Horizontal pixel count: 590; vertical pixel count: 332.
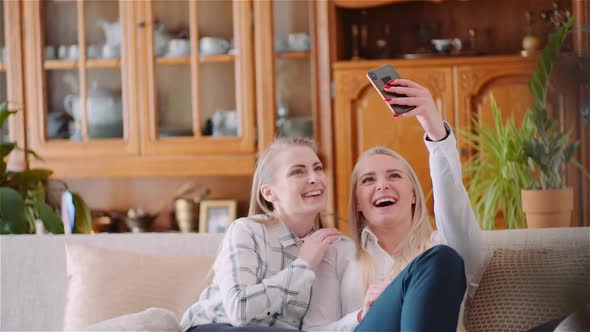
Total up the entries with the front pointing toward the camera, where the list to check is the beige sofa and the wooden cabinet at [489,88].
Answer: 2

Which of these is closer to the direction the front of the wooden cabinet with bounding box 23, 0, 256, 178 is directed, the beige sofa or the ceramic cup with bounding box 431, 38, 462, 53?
the beige sofa

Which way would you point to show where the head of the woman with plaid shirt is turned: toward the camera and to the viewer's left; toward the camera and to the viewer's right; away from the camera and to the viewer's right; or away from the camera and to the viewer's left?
toward the camera and to the viewer's right
